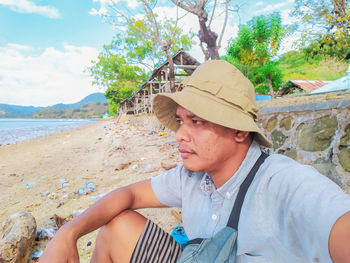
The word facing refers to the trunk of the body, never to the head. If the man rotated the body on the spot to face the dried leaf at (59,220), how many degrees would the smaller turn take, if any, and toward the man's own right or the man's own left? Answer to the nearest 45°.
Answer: approximately 90° to the man's own right

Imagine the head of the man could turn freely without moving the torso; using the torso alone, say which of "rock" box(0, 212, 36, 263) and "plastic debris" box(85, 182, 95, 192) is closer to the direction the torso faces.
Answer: the rock

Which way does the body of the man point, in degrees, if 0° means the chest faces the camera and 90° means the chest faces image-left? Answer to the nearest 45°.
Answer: approximately 45°

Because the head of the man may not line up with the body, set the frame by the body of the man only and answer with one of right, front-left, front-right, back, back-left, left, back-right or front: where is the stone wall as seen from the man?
back

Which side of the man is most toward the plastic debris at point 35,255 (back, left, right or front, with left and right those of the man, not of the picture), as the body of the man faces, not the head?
right

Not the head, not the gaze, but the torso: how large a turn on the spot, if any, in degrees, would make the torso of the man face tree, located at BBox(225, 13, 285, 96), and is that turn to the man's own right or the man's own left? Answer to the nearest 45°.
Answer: approximately 135° to the man's own right

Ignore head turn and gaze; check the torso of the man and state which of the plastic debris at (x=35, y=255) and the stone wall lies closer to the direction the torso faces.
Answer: the plastic debris

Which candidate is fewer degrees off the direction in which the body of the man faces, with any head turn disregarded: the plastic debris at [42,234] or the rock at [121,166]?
the plastic debris
